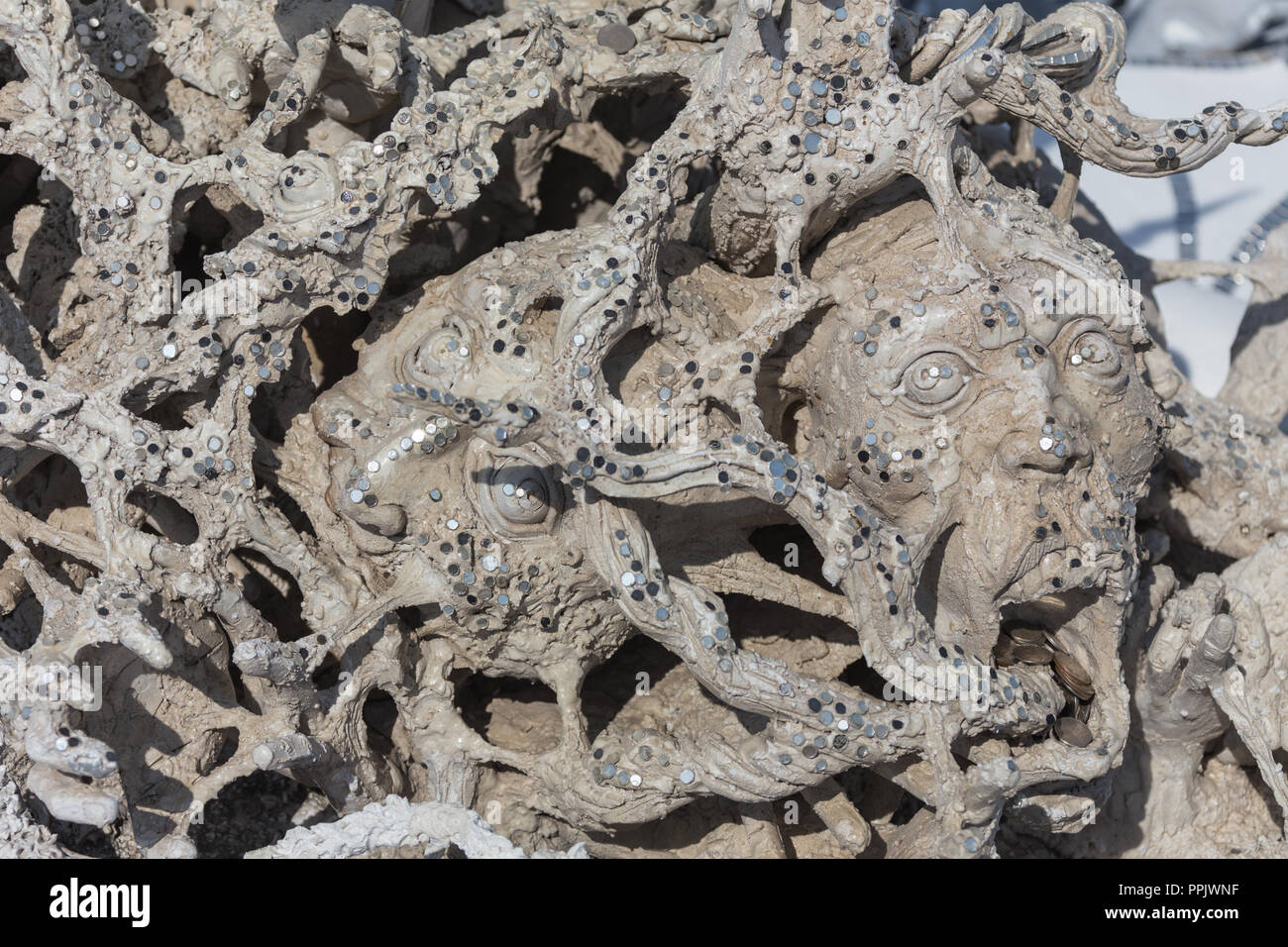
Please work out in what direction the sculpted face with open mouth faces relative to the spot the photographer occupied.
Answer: facing the viewer and to the right of the viewer
